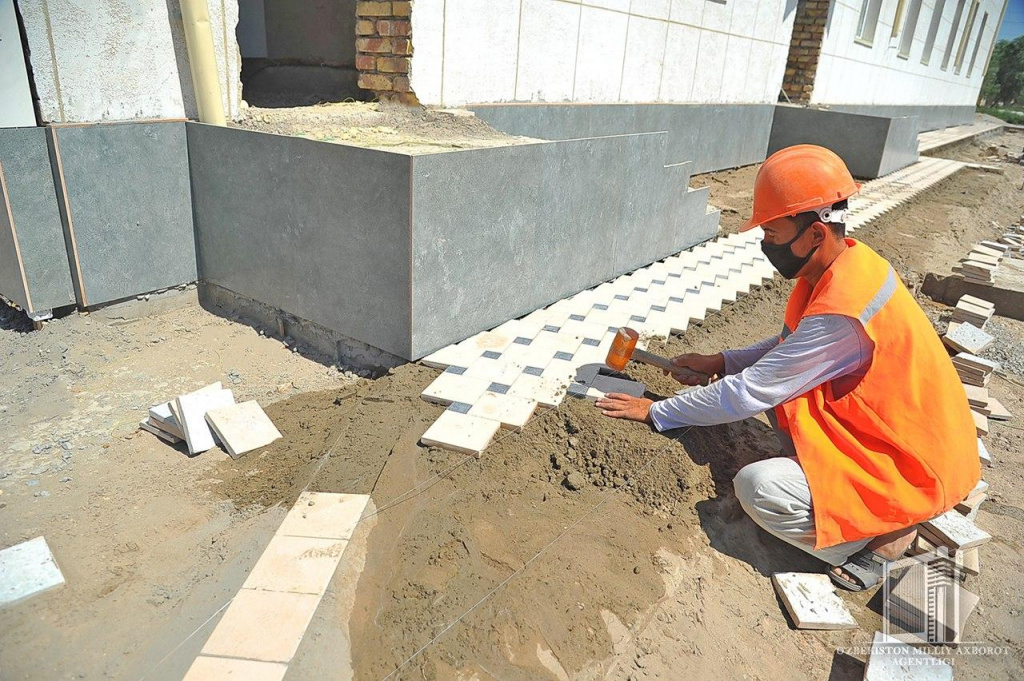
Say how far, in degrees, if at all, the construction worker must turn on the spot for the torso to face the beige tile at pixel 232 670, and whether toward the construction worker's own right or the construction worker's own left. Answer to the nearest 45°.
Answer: approximately 45° to the construction worker's own left

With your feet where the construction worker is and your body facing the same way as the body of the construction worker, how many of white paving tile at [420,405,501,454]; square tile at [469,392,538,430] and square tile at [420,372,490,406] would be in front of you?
3

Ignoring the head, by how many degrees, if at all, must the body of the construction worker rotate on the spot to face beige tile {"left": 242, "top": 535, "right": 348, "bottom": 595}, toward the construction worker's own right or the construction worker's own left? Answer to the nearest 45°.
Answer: approximately 45° to the construction worker's own left

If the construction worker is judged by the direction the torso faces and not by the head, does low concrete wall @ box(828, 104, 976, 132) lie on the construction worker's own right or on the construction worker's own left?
on the construction worker's own right

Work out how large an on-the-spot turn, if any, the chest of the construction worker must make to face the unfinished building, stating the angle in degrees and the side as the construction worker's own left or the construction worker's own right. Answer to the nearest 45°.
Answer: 0° — they already face it

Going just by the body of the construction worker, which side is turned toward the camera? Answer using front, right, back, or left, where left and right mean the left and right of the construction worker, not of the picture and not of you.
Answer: left

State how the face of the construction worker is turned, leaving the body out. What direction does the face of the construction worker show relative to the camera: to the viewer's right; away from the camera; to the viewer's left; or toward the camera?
to the viewer's left

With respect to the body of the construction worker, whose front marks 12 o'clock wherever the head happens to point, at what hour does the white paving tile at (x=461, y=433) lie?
The white paving tile is roughly at 12 o'clock from the construction worker.

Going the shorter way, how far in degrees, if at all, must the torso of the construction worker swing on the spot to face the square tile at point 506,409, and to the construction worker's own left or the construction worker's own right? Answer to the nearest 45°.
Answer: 0° — they already face it
